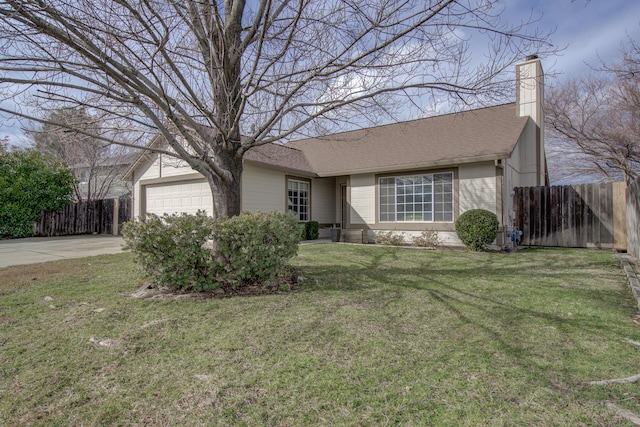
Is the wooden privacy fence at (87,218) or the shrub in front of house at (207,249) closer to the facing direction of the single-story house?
the shrub in front of house

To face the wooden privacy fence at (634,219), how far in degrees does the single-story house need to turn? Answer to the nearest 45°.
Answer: approximately 90° to its left

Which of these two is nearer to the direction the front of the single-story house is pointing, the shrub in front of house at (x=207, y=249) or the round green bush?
the shrub in front of house

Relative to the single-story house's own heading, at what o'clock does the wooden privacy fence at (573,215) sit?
The wooden privacy fence is roughly at 8 o'clock from the single-story house.

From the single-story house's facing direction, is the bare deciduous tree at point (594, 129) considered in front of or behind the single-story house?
behind

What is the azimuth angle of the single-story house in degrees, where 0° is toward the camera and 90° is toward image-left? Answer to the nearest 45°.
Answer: approximately 45°

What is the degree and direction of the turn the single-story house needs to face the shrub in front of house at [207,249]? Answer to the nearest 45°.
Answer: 0° — it already faces it

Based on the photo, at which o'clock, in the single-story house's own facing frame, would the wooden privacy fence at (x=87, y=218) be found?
The wooden privacy fence is roughly at 2 o'clock from the single-story house.
